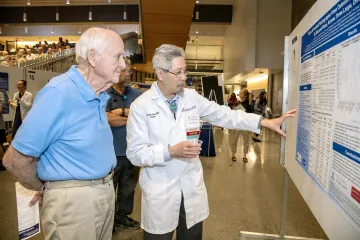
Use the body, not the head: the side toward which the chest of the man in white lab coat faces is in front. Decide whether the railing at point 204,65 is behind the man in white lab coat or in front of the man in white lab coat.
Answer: behind

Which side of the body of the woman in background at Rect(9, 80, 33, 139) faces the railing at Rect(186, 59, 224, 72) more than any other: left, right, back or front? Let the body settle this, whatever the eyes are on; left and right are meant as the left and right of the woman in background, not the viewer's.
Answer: back

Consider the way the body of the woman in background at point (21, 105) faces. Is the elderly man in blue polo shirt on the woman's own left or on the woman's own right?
on the woman's own left

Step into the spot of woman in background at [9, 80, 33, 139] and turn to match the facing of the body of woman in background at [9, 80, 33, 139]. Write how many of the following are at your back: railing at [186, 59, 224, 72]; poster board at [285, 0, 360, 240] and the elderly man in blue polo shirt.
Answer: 1

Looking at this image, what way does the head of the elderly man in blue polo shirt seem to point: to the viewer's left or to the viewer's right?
to the viewer's right

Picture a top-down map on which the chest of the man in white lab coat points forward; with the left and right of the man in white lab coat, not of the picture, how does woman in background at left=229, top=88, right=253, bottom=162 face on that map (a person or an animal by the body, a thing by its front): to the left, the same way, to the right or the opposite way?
to the right

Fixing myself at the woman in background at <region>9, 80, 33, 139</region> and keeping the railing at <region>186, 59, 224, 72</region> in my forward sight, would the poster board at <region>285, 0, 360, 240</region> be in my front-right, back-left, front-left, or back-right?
back-right

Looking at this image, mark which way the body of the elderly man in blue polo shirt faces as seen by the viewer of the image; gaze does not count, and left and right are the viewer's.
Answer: facing to the right of the viewer

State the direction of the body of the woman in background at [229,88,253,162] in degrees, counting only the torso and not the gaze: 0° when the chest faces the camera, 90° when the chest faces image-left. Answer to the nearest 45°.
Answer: approximately 45°
